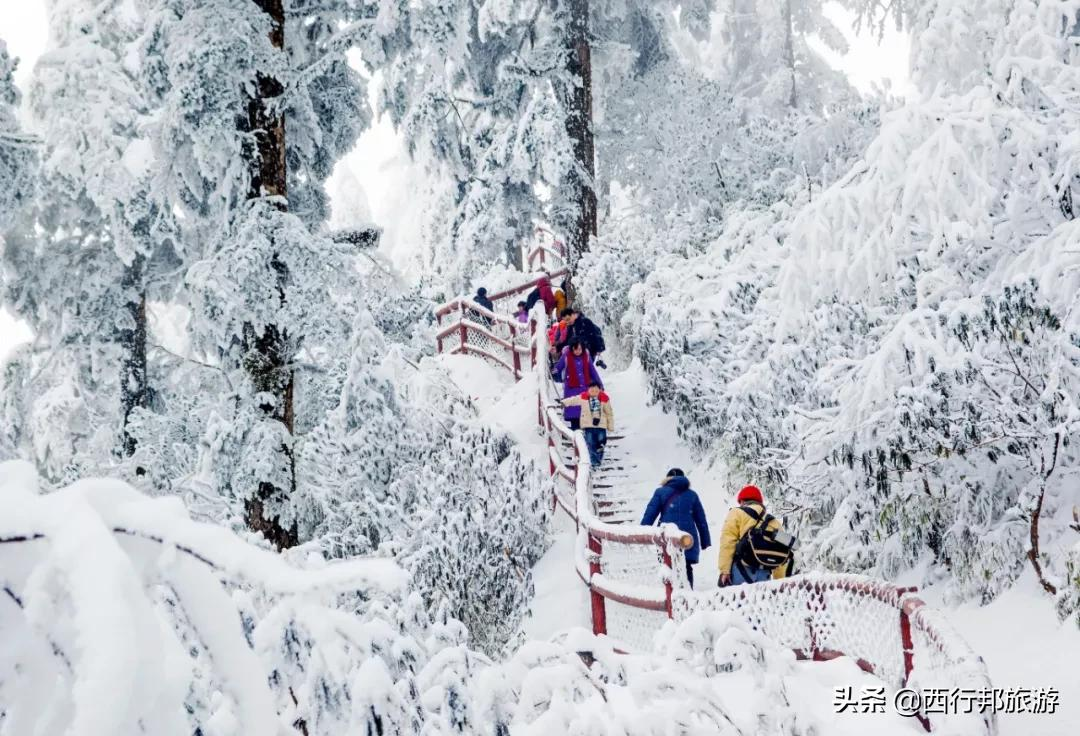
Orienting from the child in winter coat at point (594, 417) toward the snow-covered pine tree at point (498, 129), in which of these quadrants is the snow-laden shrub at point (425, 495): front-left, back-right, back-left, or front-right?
back-left

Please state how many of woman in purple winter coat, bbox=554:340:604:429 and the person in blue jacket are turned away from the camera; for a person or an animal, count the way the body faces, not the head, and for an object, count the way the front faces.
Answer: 1

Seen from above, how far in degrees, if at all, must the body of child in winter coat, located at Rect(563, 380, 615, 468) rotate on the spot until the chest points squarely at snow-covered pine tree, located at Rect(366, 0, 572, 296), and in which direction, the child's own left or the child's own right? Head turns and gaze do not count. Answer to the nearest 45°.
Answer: approximately 180°

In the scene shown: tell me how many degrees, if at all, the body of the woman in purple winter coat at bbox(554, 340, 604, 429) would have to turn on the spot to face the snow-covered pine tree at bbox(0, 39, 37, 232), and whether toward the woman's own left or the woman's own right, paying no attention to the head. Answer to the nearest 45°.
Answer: approximately 45° to the woman's own right

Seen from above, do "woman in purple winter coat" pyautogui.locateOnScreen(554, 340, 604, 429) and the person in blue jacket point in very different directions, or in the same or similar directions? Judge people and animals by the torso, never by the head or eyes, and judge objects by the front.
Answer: very different directions

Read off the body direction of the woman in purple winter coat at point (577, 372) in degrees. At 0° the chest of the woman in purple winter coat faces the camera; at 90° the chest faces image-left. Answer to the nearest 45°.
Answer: approximately 0°

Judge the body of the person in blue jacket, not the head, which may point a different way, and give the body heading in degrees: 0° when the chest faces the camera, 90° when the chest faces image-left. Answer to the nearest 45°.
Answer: approximately 180°

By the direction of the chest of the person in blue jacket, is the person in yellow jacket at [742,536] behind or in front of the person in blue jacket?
behind

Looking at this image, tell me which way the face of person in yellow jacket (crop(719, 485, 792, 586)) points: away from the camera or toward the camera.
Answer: away from the camera

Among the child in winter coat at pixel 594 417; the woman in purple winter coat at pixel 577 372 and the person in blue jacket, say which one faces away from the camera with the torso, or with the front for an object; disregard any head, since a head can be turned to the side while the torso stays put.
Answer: the person in blue jacket
